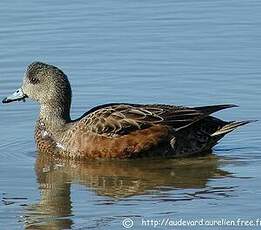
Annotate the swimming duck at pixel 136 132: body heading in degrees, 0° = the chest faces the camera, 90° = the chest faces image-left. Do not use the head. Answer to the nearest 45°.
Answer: approximately 90°
